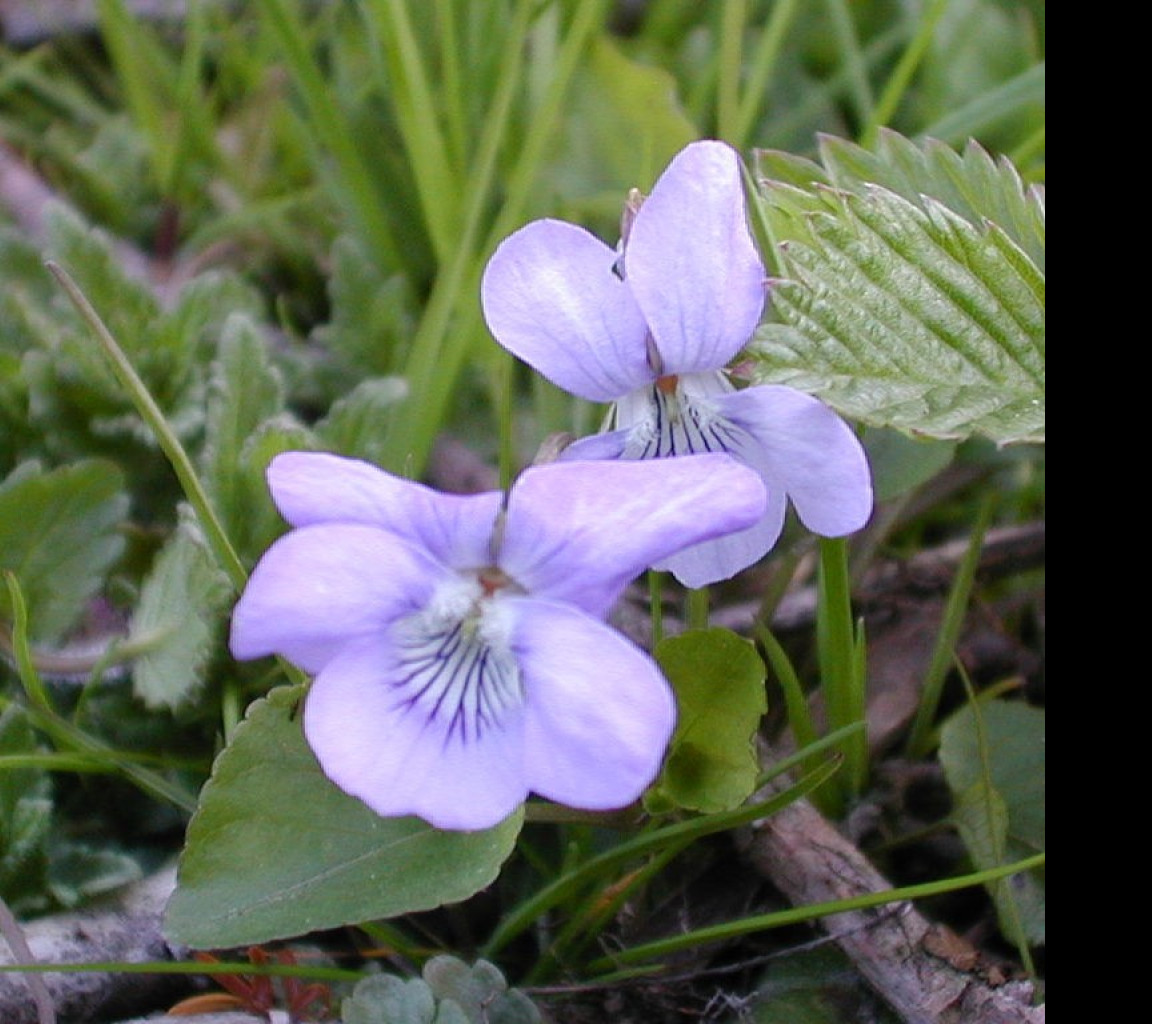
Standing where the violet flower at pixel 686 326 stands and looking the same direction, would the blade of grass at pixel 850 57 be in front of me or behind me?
behind

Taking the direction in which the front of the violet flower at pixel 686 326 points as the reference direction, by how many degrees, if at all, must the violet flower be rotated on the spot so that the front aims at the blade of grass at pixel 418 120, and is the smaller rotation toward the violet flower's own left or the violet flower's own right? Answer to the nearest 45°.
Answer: approximately 180°

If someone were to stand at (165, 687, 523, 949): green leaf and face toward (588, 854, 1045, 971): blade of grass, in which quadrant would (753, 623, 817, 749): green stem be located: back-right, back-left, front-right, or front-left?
front-left

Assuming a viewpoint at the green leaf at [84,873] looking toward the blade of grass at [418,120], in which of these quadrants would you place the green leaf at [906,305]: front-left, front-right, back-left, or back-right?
front-right

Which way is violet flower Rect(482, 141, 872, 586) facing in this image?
toward the camera

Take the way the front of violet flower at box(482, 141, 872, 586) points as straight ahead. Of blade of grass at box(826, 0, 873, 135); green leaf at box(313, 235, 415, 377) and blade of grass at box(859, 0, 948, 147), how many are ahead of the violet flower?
0

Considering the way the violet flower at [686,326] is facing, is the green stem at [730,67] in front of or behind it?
behind
